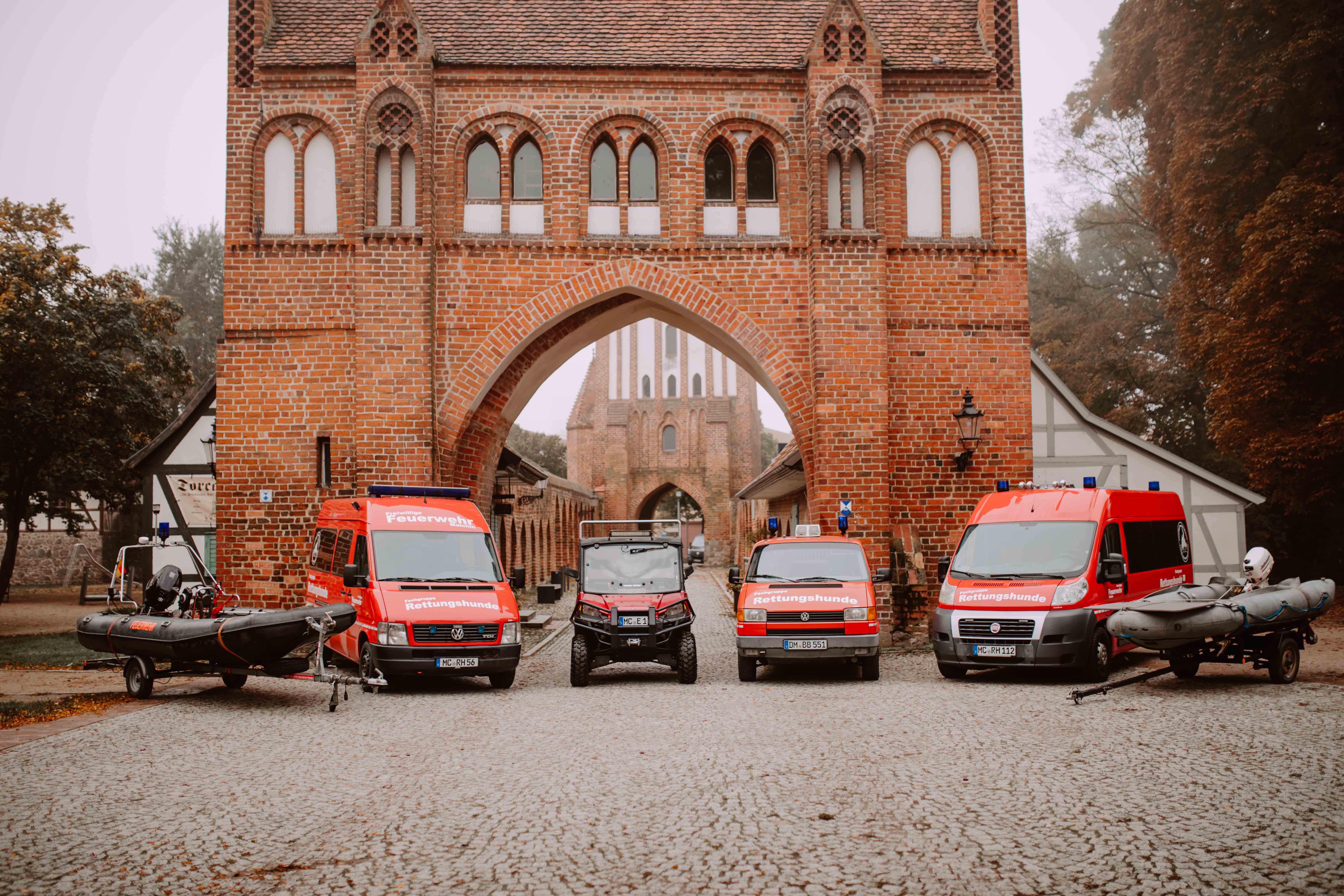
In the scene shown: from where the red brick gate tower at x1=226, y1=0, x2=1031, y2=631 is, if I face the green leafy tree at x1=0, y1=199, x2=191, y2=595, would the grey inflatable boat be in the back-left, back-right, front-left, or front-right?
back-left

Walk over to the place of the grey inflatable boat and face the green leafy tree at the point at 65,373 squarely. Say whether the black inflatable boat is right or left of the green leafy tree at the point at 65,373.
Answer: left

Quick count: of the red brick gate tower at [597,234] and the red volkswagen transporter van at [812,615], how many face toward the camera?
2

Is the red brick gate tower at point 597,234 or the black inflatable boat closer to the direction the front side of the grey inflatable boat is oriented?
the black inflatable boat

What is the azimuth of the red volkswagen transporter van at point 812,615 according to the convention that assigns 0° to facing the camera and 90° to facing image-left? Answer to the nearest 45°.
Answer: approximately 0°

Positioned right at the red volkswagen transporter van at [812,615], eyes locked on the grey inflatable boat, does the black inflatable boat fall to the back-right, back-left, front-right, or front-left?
back-right

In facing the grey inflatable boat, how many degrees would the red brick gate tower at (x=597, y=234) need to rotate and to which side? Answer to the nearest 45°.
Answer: approximately 45° to its left
